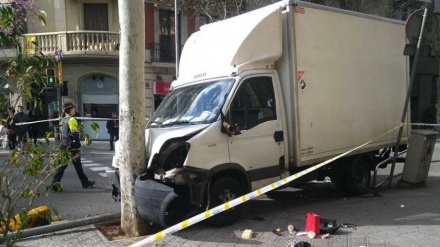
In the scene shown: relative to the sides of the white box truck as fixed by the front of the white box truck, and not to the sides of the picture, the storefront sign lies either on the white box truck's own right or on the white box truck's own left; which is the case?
on the white box truck's own right

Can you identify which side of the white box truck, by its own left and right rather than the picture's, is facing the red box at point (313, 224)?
left

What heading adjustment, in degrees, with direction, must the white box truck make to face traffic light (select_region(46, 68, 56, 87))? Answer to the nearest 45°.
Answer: approximately 90° to its right

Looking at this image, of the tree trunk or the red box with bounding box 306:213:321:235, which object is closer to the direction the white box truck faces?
the tree trunk

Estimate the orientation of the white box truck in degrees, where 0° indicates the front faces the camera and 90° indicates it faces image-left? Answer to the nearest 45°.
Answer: approximately 45°

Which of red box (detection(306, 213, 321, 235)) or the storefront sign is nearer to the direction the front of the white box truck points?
the red box

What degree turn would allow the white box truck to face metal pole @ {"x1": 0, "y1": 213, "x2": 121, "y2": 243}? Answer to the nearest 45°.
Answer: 0° — it already faces it

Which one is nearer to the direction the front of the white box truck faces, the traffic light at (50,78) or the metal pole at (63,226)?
the metal pole

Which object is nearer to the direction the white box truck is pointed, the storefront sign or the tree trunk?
the tree trunk
